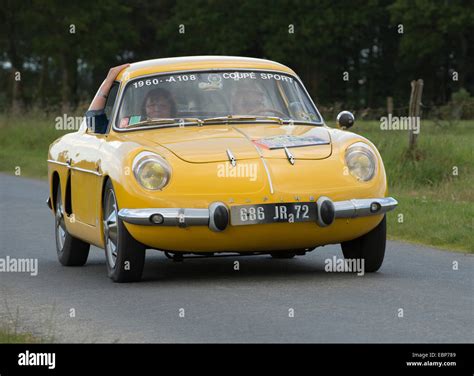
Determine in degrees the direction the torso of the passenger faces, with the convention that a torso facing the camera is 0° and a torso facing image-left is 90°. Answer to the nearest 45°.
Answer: approximately 0°

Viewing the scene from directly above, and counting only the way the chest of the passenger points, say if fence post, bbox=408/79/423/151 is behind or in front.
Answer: behind

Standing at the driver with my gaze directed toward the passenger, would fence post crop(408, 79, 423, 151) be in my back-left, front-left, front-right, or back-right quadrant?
back-right

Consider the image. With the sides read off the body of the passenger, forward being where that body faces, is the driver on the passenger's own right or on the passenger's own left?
on the passenger's own left
